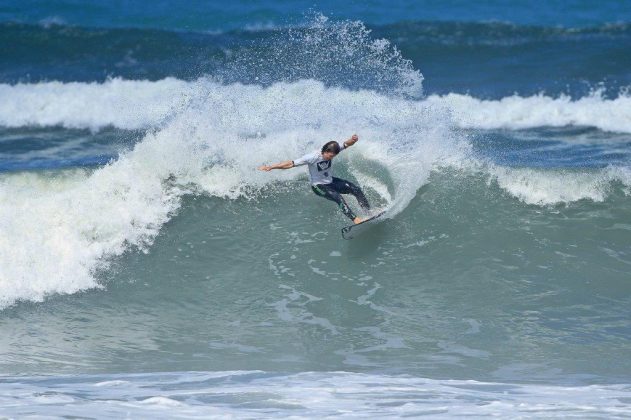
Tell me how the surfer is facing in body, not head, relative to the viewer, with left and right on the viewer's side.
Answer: facing the viewer and to the right of the viewer
